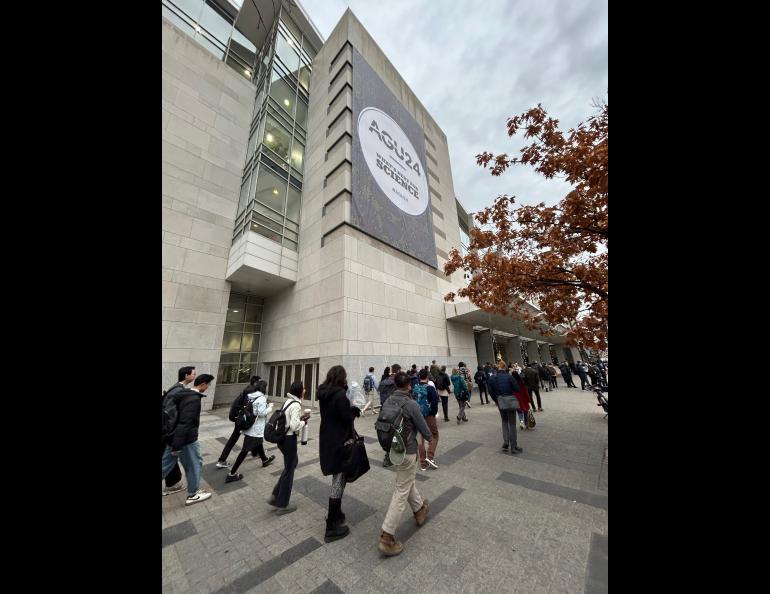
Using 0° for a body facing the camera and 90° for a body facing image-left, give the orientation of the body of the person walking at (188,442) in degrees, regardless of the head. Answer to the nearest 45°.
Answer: approximately 270°

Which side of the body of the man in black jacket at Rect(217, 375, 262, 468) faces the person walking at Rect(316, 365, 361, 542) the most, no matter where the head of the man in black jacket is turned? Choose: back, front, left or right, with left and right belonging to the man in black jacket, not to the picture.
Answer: right

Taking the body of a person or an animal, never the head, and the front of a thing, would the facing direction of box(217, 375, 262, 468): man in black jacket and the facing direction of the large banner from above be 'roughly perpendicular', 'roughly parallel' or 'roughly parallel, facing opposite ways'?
roughly perpendicular

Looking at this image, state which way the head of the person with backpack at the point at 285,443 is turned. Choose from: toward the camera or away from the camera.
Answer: away from the camera

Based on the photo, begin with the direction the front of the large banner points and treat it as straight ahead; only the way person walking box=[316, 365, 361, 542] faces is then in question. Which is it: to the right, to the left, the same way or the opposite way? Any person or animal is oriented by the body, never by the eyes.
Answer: to the left

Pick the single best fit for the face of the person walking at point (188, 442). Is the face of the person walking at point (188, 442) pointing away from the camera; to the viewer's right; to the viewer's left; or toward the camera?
to the viewer's right

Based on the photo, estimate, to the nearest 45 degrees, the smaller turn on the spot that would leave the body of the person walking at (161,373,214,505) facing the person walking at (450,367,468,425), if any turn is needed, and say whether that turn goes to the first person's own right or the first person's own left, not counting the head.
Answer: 0° — they already face them

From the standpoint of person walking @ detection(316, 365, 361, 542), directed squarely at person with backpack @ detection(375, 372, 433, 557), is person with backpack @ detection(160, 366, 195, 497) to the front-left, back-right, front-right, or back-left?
back-left

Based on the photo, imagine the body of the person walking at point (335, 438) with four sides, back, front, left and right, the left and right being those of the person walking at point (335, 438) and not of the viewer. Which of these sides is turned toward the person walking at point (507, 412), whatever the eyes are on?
front

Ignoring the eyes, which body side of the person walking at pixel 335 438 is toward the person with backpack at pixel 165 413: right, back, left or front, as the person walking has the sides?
left

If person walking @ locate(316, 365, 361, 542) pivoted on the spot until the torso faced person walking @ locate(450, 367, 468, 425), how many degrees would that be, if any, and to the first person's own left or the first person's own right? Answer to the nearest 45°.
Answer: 0° — they already face them
